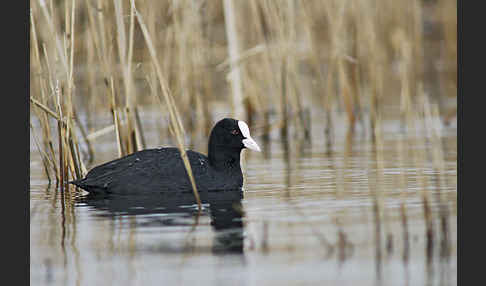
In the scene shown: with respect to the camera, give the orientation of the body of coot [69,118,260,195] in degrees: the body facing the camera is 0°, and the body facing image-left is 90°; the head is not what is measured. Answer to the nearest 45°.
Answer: approximately 270°
